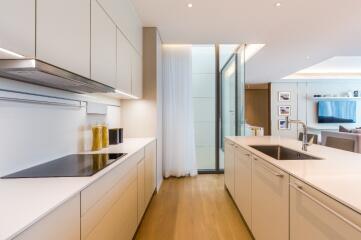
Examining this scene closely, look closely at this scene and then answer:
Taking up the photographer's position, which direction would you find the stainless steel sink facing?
facing the viewer and to the left of the viewer

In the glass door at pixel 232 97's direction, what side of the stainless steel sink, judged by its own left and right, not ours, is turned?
right

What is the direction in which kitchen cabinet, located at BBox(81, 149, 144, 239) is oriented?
to the viewer's right

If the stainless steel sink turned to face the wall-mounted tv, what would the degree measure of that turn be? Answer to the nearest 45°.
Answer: approximately 135° to its right

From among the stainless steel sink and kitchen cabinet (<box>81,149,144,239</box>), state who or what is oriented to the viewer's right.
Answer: the kitchen cabinet

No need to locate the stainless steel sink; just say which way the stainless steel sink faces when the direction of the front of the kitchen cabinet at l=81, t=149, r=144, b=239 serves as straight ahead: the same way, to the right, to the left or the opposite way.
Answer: the opposite way

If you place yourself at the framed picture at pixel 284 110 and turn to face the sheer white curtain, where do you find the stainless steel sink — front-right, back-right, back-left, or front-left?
front-left

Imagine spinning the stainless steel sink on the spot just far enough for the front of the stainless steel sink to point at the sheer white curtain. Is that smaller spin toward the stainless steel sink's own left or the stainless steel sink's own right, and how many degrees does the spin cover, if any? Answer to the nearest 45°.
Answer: approximately 90° to the stainless steel sink's own right

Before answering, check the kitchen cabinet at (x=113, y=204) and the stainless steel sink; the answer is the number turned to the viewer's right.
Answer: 1

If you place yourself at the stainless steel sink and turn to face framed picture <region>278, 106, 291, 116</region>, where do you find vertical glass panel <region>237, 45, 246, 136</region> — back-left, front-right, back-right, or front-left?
front-left

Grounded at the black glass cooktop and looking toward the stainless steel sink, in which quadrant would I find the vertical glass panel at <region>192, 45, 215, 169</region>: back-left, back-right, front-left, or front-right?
front-left

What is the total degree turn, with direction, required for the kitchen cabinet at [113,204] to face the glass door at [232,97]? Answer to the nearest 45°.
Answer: approximately 45° to its left

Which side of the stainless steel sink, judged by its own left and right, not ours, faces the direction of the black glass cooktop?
front

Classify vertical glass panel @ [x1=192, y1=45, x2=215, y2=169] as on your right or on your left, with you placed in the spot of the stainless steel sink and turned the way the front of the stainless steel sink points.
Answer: on your right

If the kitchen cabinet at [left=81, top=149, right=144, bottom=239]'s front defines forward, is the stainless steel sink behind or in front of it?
in front
